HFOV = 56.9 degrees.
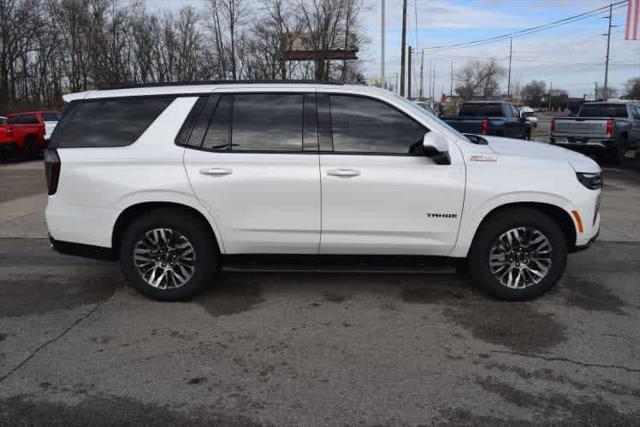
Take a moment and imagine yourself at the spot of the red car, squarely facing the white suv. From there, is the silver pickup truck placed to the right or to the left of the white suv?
left

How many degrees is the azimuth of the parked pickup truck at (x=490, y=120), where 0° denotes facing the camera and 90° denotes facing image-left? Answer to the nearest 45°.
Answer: approximately 225°

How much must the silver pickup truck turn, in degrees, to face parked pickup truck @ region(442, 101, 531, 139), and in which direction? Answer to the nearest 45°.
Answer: approximately 135° to its left

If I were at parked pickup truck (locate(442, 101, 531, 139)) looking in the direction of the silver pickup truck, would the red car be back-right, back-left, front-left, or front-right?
back-right

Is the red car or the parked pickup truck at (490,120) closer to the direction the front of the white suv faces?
the parked pickup truck

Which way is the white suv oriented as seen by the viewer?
to the viewer's right

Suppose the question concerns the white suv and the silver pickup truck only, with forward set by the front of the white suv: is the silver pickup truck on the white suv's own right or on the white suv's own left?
on the white suv's own left

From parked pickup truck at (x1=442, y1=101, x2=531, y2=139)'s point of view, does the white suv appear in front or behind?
behind

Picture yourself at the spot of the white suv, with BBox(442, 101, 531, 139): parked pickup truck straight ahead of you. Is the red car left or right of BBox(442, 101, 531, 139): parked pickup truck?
left

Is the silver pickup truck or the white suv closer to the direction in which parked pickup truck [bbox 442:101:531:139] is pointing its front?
the silver pickup truck

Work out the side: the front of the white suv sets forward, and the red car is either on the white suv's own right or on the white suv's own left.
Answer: on the white suv's own left

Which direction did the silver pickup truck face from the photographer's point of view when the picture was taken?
facing away from the viewer and to the right of the viewer
